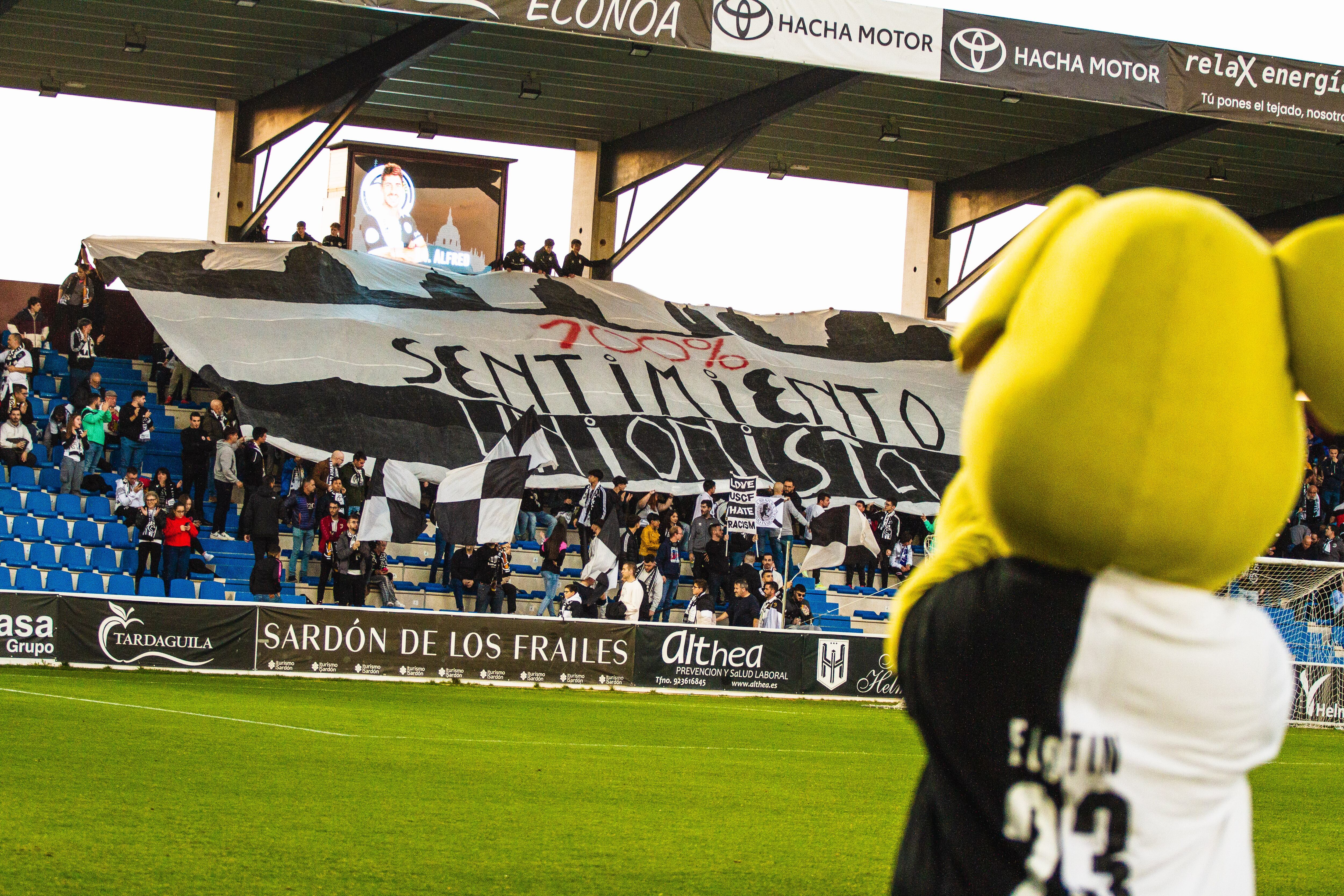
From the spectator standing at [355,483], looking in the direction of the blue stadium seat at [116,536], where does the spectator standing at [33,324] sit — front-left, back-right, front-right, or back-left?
front-right

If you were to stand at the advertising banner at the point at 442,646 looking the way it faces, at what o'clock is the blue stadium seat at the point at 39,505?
The blue stadium seat is roughly at 4 o'clock from the advertising banner.

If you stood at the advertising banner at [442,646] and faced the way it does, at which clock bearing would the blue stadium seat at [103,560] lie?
The blue stadium seat is roughly at 4 o'clock from the advertising banner.

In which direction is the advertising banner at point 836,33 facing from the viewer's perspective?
toward the camera

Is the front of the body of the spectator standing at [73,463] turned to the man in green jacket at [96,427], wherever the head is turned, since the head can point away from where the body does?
no

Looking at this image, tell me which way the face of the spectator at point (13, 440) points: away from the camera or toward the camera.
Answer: toward the camera

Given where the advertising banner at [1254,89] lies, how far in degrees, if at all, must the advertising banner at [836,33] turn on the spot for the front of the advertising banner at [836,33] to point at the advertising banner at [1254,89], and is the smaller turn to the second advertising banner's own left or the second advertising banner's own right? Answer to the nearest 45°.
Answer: approximately 90° to the second advertising banner's own left

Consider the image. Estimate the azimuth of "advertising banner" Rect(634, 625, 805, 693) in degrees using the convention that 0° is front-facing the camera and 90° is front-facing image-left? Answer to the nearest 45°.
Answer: approximately 0°

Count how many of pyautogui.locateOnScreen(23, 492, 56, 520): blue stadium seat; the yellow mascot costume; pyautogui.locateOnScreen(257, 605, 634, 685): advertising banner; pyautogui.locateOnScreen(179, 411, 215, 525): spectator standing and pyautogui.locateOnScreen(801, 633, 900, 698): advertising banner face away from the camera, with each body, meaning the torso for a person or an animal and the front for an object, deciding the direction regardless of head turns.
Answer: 1

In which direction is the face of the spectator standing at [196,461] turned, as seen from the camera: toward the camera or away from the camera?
toward the camera

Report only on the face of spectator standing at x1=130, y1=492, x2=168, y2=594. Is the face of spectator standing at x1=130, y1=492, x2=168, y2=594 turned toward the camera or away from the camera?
toward the camera

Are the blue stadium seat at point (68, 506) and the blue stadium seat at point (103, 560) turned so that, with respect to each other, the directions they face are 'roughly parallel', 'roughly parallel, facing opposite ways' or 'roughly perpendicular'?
roughly parallel

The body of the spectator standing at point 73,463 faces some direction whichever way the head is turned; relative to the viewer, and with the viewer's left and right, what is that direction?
facing the viewer and to the right of the viewer

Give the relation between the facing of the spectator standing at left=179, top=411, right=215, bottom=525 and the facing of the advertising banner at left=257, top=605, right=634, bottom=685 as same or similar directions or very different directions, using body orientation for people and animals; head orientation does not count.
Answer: same or similar directions

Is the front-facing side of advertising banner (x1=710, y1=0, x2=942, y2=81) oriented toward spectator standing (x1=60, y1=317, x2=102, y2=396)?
no

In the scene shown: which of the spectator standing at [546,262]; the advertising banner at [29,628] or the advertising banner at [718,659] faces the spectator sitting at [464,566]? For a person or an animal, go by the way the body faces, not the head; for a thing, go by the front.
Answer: the spectator standing at [546,262]

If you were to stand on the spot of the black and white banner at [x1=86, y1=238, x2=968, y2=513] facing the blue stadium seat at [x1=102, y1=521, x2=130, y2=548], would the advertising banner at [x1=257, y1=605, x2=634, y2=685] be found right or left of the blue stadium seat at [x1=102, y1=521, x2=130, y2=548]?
left

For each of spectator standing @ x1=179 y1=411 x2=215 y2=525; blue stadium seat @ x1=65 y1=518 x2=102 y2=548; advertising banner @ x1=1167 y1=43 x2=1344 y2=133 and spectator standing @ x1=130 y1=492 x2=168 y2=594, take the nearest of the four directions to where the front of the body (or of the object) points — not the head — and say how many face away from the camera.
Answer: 0

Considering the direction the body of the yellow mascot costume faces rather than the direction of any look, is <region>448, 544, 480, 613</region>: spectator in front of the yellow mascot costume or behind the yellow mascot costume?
in front
